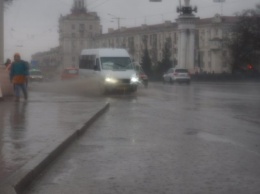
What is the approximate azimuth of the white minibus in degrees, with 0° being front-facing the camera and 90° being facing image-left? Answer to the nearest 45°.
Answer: approximately 315°
